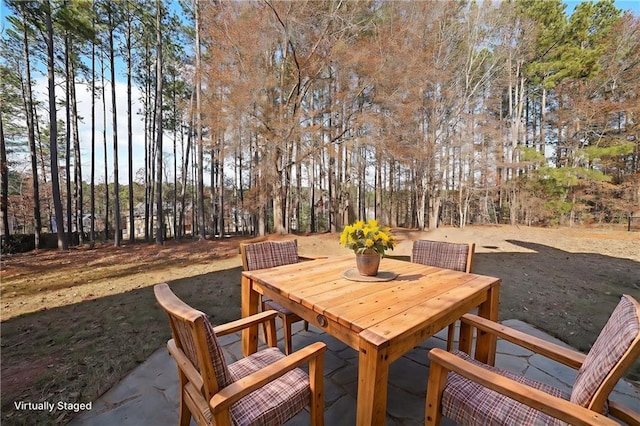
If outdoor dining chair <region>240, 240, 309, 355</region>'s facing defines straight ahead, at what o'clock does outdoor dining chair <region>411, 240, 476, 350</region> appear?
outdoor dining chair <region>411, 240, 476, 350</region> is roughly at 11 o'clock from outdoor dining chair <region>240, 240, 309, 355</region>.

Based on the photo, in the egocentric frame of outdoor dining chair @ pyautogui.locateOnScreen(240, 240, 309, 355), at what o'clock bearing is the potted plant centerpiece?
The potted plant centerpiece is roughly at 12 o'clock from the outdoor dining chair.

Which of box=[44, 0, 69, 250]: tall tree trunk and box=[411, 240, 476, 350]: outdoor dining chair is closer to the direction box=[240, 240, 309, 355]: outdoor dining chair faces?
the outdoor dining chair

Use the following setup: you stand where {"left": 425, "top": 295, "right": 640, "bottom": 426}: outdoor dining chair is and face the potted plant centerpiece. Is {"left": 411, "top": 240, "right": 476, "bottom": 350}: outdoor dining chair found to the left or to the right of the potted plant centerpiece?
right

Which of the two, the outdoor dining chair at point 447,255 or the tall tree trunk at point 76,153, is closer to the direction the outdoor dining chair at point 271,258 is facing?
the outdoor dining chair

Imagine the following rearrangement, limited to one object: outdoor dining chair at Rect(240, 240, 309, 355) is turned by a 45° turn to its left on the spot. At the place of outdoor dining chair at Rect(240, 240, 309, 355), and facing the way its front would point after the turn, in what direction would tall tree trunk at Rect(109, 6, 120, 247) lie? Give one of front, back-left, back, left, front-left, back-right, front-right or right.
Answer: back-left

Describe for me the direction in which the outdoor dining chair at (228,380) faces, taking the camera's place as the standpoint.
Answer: facing away from the viewer and to the right of the viewer

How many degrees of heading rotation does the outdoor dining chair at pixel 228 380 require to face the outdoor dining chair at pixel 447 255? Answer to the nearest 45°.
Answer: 0° — it already faces it

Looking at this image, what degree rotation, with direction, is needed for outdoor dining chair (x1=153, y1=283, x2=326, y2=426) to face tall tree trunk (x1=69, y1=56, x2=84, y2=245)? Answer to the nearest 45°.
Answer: approximately 90° to its left

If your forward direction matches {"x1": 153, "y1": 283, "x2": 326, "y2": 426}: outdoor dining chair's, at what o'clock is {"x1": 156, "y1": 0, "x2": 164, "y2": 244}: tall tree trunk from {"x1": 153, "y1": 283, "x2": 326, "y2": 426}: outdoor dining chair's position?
The tall tree trunk is roughly at 10 o'clock from the outdoor dining chair.
